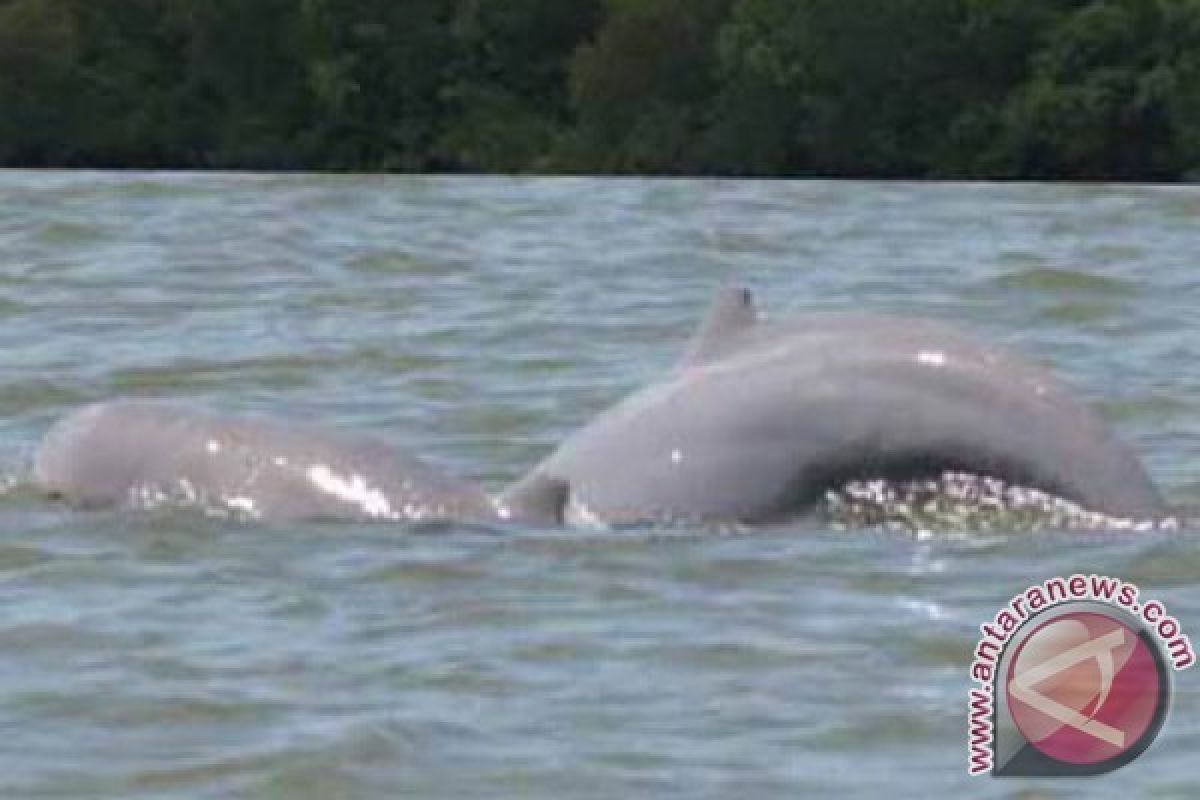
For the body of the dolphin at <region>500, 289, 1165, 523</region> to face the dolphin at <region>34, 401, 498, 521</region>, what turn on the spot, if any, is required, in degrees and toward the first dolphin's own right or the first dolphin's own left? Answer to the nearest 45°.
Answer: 0° — it already faces it

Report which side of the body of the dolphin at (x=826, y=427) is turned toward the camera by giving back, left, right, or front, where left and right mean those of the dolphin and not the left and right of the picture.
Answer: left

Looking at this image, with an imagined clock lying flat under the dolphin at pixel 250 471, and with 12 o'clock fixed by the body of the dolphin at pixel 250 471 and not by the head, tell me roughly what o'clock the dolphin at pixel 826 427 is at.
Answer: the dolphin at pixel 826 427 is roughly at 7 o'clock from the dolphin at pixel 250 471.

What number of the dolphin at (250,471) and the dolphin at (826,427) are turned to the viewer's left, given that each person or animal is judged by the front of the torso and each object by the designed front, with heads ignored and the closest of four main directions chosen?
2

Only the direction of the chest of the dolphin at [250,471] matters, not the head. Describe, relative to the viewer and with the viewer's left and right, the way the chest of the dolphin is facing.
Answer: facing to the left of the viewer
